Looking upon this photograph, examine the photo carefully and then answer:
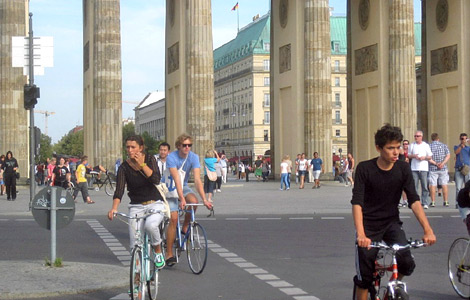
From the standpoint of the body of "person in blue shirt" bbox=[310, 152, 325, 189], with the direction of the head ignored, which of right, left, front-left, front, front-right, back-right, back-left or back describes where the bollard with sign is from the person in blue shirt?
front

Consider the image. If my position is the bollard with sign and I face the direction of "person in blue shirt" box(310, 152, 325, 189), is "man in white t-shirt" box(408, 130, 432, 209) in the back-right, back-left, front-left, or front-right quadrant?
front-right

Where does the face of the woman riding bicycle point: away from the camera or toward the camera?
toward the camera

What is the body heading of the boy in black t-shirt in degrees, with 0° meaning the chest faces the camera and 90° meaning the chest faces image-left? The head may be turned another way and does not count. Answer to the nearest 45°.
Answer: approximately 315°

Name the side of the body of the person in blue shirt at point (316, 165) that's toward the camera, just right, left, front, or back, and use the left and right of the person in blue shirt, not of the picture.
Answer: front

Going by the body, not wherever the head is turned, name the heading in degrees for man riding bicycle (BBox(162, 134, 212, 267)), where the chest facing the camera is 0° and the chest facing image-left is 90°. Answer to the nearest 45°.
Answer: approximately 315°

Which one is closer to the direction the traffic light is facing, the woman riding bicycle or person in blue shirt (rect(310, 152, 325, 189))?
the person in blue shirt
